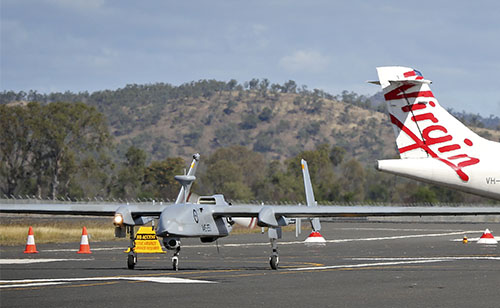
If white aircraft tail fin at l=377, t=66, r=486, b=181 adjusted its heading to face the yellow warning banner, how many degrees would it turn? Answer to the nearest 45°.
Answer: approximately 180°

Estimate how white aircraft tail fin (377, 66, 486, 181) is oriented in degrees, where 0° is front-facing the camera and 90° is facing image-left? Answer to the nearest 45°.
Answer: approximately 270°

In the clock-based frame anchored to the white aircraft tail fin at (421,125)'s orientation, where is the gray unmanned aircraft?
The gray unmanned aircraft is roughly at 4 o'clock from the white aircraft tail fin.
